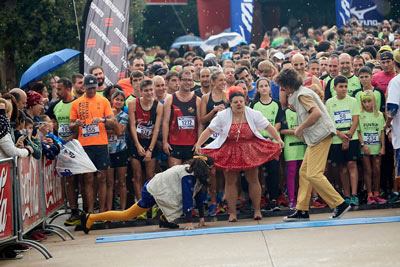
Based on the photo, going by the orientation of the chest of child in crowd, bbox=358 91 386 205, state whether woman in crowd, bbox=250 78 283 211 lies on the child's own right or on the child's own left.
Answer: on the child's own right

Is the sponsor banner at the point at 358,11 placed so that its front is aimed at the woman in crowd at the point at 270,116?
yes

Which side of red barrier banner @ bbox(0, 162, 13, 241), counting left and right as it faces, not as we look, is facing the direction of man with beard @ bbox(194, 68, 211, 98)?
left

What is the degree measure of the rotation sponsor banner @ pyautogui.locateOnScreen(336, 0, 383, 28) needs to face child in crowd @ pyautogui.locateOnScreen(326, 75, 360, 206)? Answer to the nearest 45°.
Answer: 0° — it already faces them

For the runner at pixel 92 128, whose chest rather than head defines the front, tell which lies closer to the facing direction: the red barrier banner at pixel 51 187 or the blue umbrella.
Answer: the red barrier banner

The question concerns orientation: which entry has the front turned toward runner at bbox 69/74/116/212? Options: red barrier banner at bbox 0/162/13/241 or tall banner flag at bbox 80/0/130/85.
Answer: the tall banner flag

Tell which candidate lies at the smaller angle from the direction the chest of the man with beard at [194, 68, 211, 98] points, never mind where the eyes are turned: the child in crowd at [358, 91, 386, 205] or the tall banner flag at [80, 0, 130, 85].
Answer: the child in crowd

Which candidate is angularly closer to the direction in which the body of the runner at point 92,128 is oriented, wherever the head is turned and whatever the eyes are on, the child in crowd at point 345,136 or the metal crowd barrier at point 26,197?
the metal crowd barrier
